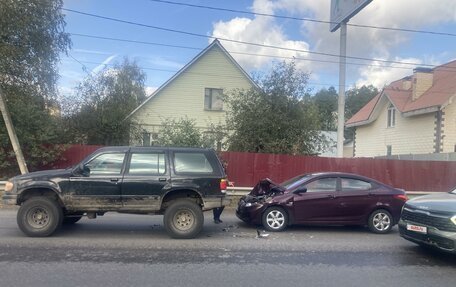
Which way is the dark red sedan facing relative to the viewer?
to the viewer's left

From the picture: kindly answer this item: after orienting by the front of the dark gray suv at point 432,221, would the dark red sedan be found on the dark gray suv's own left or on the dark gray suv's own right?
on the dark gray suv's own right

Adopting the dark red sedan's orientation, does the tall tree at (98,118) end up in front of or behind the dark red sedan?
in front

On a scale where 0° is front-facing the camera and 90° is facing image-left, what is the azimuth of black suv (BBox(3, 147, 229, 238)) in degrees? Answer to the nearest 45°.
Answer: approximately 90°

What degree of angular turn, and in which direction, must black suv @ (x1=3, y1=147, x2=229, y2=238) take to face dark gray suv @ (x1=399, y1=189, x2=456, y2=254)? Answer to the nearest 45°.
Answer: approximately 135° to its left

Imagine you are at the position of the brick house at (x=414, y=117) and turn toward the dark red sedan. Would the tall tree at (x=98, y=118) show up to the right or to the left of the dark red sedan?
right

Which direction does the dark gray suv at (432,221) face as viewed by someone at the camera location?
facing the viewer and to the left of the viewer

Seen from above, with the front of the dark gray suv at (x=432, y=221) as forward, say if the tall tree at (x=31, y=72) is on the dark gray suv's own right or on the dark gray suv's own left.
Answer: on the dark gray suv's own right

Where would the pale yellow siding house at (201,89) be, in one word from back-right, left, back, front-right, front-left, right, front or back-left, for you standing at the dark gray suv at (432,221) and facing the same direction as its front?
right

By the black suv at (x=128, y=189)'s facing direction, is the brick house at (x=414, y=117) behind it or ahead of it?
behind

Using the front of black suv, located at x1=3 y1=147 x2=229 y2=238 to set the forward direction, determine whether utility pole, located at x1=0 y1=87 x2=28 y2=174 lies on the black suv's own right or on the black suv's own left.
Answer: on the black suv's own right

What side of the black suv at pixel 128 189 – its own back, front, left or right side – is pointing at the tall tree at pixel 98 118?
right

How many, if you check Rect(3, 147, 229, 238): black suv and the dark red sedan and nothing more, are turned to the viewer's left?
2

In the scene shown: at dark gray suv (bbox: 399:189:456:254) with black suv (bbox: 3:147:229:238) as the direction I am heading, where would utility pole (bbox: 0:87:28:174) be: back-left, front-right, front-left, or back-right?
front-right
